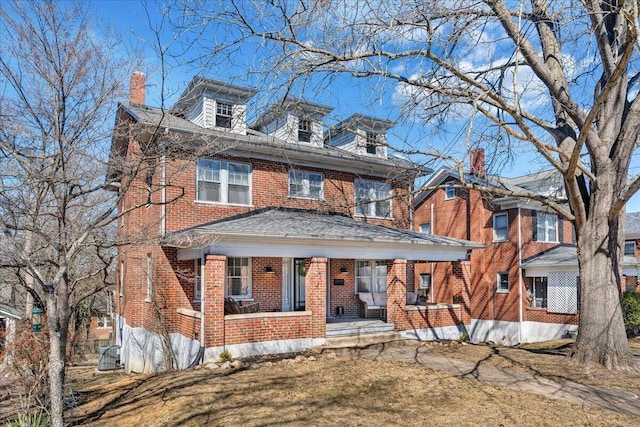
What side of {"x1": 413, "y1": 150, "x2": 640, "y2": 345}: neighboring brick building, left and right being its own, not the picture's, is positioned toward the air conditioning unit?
right

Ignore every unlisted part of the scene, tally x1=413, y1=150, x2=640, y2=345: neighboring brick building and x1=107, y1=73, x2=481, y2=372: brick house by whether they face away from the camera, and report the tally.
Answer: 0

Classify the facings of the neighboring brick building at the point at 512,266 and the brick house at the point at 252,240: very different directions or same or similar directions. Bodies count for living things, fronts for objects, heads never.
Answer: same or similar directions

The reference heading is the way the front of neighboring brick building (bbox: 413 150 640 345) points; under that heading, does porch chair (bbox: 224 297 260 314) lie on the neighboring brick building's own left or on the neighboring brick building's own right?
on the neighboring brick building's own right

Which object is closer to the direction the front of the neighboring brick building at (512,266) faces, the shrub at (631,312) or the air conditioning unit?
the shrub

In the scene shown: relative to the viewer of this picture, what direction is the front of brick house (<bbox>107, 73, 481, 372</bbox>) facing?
facing the viewer and to the right of the viewer

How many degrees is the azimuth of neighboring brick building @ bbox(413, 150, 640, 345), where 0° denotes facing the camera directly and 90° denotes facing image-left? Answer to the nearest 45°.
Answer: approximately 315°

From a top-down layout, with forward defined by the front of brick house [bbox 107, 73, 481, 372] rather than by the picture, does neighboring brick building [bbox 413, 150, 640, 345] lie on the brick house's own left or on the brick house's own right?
on the brick house's own left
